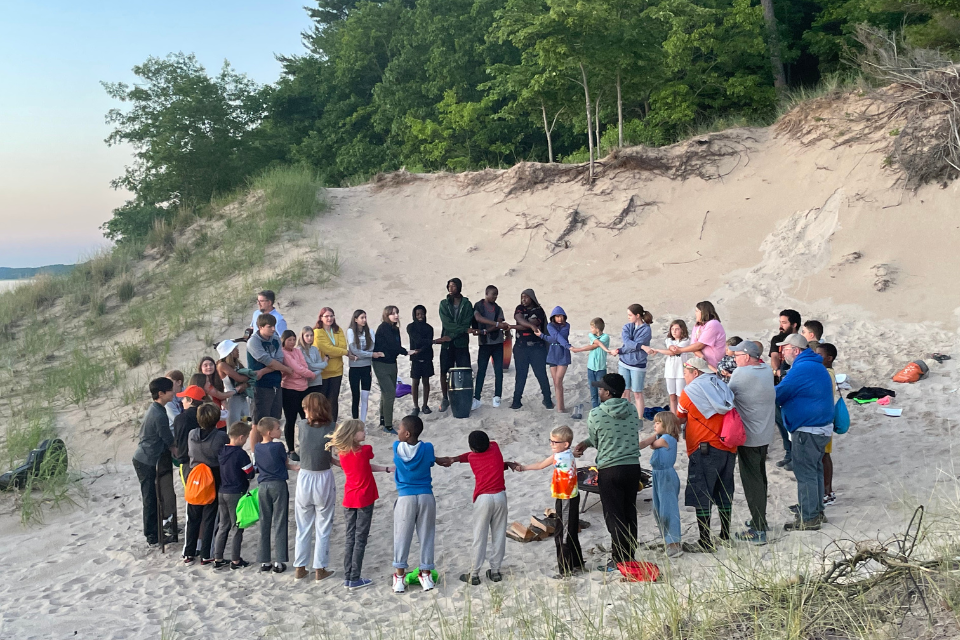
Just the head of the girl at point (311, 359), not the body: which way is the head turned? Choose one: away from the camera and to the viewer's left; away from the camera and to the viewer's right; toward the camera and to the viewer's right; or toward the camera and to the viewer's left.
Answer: toward the camera and to the viewer's right

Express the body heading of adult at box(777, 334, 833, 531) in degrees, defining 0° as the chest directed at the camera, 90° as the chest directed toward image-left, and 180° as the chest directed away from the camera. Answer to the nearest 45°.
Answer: approximately 90°

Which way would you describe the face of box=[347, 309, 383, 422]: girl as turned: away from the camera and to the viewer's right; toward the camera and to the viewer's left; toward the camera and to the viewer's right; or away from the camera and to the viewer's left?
toward the camera and to the viewer's right

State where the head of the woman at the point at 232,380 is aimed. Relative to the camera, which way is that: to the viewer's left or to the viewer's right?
to the viewer's right

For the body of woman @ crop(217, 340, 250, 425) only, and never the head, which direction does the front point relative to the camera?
to the viewer's right

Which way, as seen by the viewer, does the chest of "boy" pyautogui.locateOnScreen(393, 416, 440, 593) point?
away from the camera

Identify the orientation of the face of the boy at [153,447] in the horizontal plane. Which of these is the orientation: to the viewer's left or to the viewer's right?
to the viewer's right

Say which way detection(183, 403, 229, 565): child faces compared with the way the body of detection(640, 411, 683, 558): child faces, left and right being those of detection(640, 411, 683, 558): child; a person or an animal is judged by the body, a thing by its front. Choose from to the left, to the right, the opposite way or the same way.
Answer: to the right

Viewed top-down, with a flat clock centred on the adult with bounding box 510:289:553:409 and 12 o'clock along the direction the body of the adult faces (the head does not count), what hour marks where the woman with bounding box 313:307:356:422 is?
The woman is roughly at 2 o'clock from the adult.

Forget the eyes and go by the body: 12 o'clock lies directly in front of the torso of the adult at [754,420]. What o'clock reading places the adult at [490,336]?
the adult at [490,336] is roughly at 12 o'clock from the adult at [754,420].

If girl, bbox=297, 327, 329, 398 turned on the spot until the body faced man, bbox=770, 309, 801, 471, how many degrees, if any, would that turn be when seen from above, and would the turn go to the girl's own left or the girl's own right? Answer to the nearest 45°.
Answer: approximately 45° to the girl's own left
